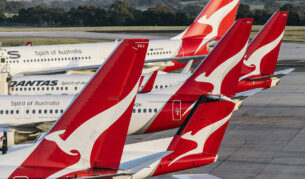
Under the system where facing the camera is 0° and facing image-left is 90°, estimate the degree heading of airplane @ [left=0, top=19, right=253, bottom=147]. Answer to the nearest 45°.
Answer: approximately 90°

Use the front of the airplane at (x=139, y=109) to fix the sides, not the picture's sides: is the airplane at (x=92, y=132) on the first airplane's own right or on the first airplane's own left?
on the first airplane's own left

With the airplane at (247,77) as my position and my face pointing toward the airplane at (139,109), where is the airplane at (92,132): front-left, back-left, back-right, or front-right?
front-left

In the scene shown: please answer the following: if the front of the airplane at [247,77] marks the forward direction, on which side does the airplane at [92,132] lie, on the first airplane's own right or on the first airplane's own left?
on the first airplane's own left

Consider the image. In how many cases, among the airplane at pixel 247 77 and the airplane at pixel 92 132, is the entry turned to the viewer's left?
2

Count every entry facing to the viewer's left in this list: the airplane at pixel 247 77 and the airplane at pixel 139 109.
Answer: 2

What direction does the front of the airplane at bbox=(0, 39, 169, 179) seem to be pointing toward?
to the viewer's left

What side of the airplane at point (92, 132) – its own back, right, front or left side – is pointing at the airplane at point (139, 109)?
right

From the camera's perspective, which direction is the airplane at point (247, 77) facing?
to the viewer's left

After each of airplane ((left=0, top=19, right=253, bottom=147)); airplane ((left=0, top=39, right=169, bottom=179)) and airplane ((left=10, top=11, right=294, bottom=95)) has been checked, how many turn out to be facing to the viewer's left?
3
